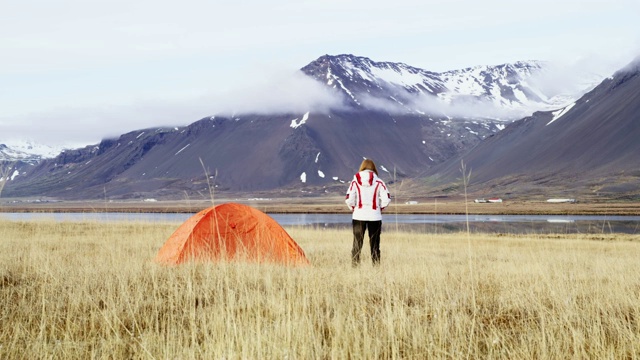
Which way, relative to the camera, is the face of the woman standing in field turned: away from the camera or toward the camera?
away from the camera

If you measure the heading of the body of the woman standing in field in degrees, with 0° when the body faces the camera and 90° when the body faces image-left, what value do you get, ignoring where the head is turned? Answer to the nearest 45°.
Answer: approximately 180°

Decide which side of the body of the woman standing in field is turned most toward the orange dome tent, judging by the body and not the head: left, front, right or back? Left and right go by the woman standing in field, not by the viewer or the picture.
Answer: left
